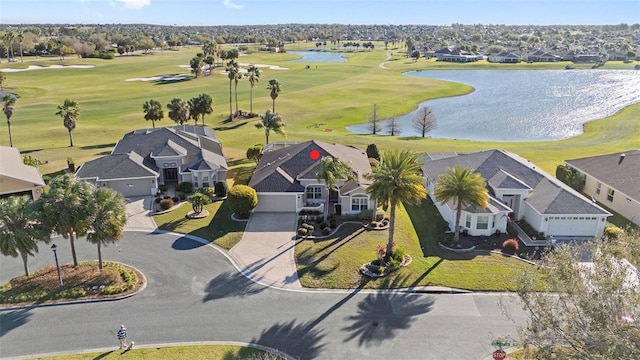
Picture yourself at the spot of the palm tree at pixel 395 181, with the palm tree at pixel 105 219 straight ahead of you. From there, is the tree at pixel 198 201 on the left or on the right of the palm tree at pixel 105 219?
right

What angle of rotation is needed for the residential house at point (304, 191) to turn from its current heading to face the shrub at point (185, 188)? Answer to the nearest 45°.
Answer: approximately 135° to its right

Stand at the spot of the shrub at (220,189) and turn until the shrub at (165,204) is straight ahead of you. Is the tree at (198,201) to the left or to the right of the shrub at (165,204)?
left

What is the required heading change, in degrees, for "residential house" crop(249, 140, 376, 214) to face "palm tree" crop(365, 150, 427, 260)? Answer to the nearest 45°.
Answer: approximately 45° to its left

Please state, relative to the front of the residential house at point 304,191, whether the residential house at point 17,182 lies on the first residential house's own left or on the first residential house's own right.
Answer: on the first residential house's own right

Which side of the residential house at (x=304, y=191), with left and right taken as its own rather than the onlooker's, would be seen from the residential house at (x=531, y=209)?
left

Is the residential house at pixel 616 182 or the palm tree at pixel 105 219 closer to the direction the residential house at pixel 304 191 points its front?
the palm tree

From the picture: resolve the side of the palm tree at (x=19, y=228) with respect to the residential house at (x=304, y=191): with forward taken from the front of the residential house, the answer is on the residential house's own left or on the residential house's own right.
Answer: on the residential house's own right

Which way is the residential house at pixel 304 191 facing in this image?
toward the camera

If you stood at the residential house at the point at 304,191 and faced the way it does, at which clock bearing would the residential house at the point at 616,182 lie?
the residential house at the point at 616,182 is roughly at 9 o'clock from the residential house at the point at 304,191.

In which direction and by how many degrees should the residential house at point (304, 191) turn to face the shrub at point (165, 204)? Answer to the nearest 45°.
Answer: approximately 90° to its right

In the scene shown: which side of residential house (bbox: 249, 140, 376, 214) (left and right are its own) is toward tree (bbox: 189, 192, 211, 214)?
right

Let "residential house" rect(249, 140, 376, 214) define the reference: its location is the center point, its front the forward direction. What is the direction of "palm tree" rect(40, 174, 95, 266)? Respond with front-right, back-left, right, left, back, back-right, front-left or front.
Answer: front-right

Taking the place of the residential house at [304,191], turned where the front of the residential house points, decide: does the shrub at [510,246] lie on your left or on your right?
on your left

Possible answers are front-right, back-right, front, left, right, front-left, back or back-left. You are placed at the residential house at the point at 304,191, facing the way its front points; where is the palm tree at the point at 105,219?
front-right

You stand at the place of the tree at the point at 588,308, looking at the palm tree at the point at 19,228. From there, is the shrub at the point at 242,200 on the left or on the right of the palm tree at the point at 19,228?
right

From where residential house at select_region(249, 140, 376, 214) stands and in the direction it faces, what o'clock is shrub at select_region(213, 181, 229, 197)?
The shrub is roughly at 4 o'clock from the residential house.
